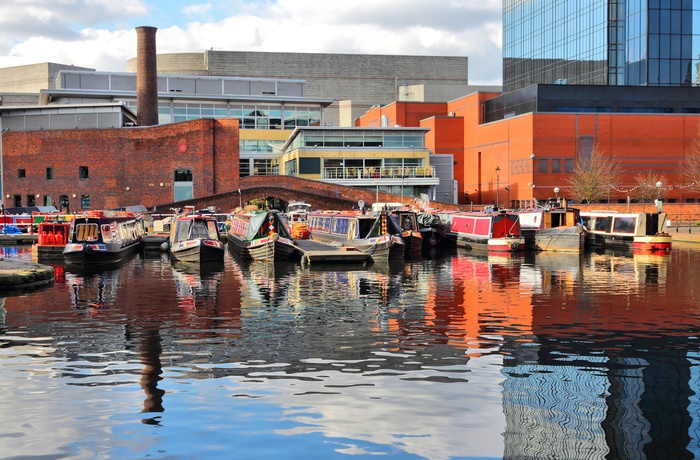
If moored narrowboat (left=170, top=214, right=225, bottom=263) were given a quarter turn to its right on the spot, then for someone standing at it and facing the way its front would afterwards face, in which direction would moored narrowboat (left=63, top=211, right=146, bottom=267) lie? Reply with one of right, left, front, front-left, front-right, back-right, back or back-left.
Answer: front

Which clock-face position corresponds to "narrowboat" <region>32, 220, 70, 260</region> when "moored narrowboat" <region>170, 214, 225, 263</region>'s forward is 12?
The narrowboat is roughly at 4 o'clock from the moored narrowboat.

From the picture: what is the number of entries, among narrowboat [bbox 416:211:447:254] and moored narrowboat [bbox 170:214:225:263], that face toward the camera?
2

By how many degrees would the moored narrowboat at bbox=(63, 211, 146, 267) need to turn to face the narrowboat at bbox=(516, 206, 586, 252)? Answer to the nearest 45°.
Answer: approximately 135° to its left

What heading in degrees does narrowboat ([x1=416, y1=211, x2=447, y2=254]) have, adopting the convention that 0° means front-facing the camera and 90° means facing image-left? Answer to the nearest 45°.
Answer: approximately 0°

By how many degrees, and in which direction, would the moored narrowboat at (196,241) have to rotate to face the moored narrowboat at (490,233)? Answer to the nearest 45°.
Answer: approximately 90° to its left

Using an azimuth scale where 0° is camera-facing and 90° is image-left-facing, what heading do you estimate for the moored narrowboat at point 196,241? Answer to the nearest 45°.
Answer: approximately 0°
